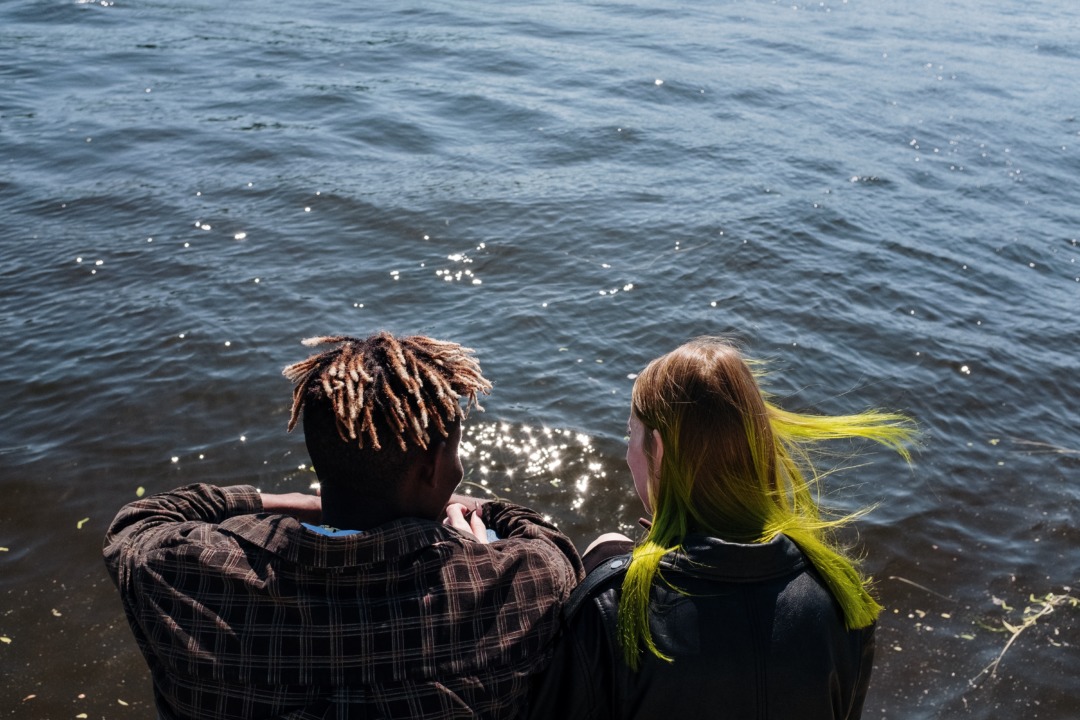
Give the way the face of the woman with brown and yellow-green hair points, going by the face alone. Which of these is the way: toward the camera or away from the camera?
away from the camera

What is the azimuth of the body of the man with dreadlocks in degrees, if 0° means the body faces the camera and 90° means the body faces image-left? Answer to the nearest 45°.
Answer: approximately 180°

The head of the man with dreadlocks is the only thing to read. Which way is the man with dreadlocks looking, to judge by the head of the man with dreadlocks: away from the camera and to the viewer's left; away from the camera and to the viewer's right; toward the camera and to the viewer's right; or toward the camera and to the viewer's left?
away from the camera and to the viewer's right
